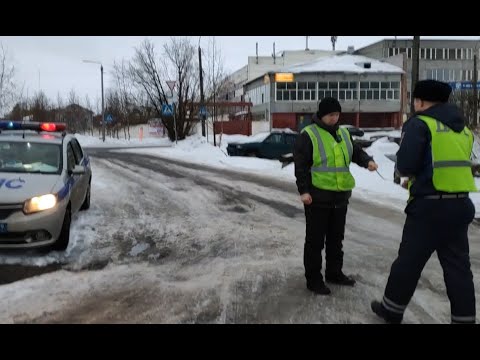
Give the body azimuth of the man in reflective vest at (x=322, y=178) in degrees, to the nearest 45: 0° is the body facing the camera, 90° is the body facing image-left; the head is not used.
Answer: approximately 315°

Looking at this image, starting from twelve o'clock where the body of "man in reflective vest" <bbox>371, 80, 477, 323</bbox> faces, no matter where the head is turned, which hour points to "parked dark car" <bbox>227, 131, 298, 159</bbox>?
The parked dark car is roughly at 1 o'clock from the man in reflective vest.

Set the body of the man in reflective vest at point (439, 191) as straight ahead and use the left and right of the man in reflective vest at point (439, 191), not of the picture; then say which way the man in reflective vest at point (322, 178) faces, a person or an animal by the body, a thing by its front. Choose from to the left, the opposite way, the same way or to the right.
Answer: the opposite way

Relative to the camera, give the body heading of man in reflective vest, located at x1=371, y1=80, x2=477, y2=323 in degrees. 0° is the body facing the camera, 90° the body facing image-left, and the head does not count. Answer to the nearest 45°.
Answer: approximately 135°

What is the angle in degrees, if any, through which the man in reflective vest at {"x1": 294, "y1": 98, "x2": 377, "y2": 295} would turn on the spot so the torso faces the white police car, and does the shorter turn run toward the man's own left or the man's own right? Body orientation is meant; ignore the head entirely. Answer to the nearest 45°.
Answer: approximately 135° to the man's own right

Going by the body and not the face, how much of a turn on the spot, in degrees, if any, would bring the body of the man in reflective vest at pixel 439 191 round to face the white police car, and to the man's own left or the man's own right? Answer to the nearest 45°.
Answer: approximately 45° to the man's own left

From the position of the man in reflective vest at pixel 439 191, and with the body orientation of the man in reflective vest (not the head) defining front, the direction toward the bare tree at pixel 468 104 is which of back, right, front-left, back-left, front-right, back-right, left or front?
front-right

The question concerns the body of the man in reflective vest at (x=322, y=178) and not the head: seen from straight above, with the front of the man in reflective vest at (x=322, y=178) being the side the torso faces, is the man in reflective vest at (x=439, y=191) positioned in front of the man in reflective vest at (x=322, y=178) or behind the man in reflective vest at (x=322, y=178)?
in front

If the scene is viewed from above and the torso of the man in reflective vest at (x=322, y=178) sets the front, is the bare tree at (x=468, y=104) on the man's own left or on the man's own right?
on the man's own left

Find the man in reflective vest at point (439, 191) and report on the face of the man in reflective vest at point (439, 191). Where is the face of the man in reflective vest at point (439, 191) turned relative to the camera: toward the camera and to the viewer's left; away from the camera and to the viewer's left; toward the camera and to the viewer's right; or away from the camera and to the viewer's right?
away from the camera and to the viewer's left

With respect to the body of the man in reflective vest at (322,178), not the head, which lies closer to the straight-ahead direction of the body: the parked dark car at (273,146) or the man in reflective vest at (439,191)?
the man in reflective vest

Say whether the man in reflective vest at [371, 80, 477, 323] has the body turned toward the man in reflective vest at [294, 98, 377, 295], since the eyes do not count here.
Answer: yes
